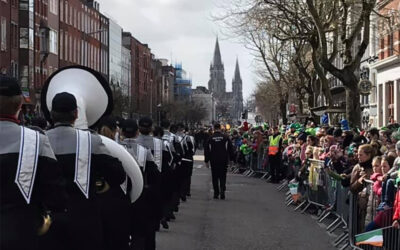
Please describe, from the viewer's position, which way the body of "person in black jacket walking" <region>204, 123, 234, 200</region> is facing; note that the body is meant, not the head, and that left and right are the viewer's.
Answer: facing away from the viewer

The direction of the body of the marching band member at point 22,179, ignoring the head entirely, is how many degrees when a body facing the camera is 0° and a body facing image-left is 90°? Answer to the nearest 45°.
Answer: approximately 180°

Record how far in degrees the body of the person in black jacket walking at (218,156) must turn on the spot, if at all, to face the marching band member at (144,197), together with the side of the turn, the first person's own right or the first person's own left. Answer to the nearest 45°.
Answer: approximately 180°

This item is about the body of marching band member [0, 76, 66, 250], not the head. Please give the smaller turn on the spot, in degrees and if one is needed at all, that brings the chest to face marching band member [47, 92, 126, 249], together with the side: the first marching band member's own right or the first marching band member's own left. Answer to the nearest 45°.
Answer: approximately 45° to the first marching band member's own right

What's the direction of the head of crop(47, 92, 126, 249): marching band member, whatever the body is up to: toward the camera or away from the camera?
away from the camera

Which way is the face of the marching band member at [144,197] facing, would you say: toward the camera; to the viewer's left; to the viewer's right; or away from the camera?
away from the camera
